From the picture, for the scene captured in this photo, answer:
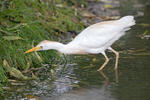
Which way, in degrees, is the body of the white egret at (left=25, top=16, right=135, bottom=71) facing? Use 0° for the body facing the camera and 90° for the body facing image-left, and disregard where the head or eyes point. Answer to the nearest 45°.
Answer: approximately 90°
